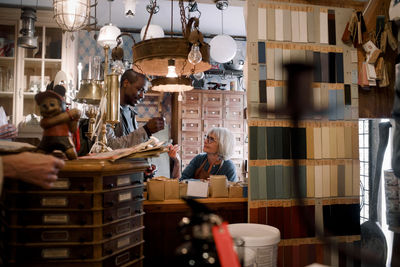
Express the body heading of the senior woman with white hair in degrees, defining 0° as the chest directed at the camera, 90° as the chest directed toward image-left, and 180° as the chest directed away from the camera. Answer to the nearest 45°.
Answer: approximately 45°

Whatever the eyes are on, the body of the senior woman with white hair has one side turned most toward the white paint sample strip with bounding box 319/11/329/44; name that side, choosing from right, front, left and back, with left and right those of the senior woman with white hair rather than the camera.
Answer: left

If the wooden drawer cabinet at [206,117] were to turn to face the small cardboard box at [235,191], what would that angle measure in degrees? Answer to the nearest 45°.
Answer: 0° — it already faces it

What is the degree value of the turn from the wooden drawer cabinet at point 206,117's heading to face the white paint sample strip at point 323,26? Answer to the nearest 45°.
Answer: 0° — it already faces it

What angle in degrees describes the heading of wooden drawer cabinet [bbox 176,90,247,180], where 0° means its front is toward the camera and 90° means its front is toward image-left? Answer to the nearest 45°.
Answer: approximately 0°

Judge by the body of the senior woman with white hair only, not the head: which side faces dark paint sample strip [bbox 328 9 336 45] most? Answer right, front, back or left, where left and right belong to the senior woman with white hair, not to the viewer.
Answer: left
